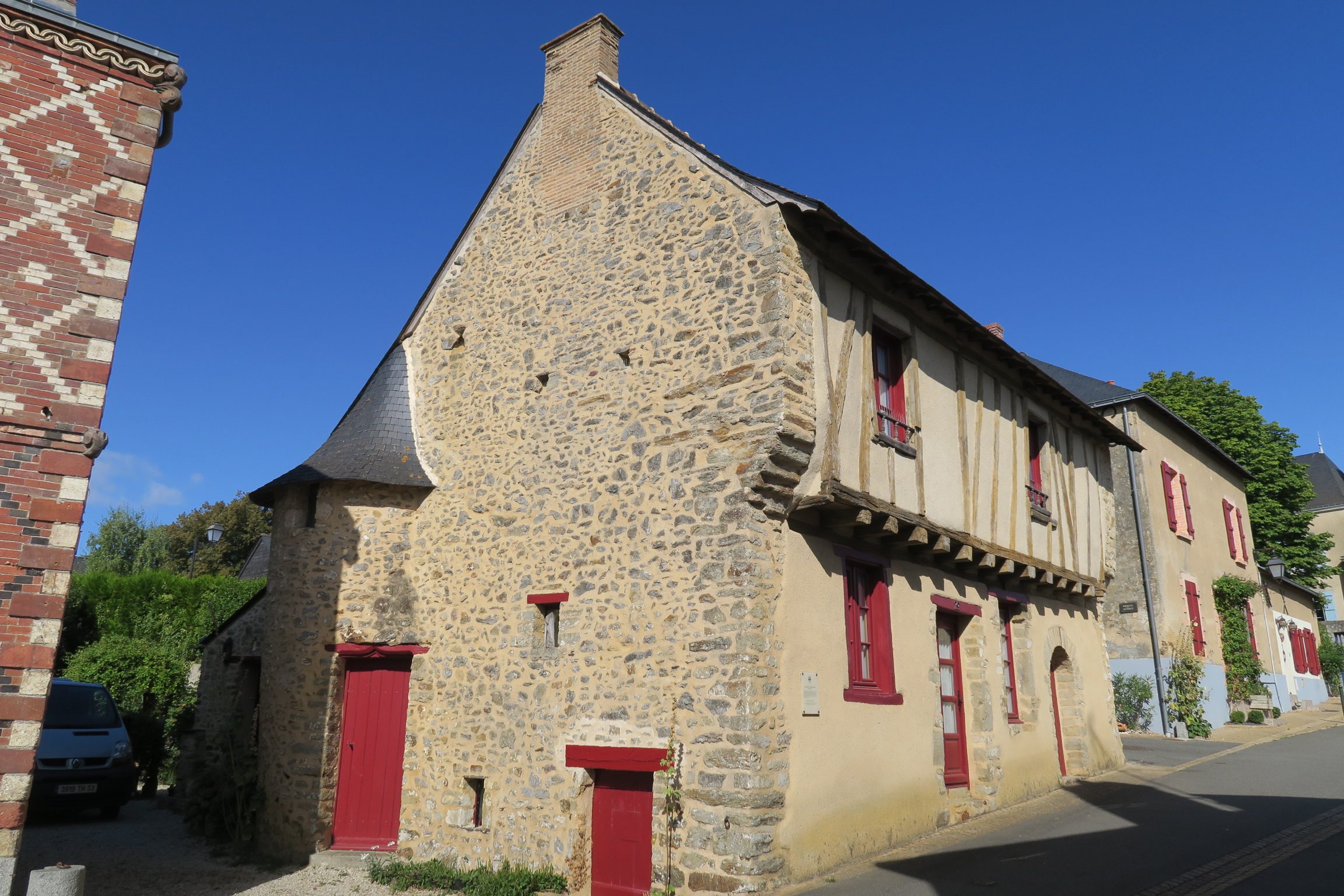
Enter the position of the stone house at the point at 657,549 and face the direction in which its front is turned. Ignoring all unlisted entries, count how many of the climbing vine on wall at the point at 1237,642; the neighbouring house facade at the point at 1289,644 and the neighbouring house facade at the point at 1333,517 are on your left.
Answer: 3

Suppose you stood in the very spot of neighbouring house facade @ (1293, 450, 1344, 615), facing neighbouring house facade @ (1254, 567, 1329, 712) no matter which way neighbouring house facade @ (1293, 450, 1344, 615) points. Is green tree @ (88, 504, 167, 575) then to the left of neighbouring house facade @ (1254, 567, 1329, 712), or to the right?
right

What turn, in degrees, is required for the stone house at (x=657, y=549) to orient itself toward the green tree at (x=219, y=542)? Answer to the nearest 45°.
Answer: approximately 180°

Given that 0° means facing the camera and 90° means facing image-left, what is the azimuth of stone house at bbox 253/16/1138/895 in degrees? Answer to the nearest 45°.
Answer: approximately 315°

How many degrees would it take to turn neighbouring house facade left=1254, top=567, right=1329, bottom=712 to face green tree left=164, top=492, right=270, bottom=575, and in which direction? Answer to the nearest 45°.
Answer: approximately 135° to its right

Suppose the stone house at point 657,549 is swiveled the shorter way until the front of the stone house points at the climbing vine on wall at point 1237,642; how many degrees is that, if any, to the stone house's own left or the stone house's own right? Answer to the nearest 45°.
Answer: approximately 90° to the stone house's own left

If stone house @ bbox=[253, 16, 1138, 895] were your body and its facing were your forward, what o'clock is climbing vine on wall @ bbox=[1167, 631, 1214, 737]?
The climbing vine on wall is roughly at 9 o'clock from the stone house.

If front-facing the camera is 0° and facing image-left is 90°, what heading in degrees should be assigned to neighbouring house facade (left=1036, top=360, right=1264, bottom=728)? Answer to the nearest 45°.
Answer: approximately 315°

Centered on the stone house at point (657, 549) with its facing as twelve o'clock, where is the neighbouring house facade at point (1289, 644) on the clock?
The neighbouring house facade is roughly at 9 o'clock from the stone house.

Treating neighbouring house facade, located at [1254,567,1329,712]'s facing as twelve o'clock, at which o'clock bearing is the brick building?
The brick building is roughly at 2 o'clock from the neighbouring house facade.

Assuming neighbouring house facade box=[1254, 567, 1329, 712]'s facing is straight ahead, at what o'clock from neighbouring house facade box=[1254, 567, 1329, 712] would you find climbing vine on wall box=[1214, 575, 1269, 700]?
The climbing vine on wall is roughly at 2 o'clock from the neighbouring house facade.

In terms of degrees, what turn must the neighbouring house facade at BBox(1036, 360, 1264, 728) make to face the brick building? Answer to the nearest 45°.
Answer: approximately 90° to its right

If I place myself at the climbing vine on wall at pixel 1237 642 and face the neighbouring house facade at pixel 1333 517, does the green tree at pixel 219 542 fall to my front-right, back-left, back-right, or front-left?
back-left
